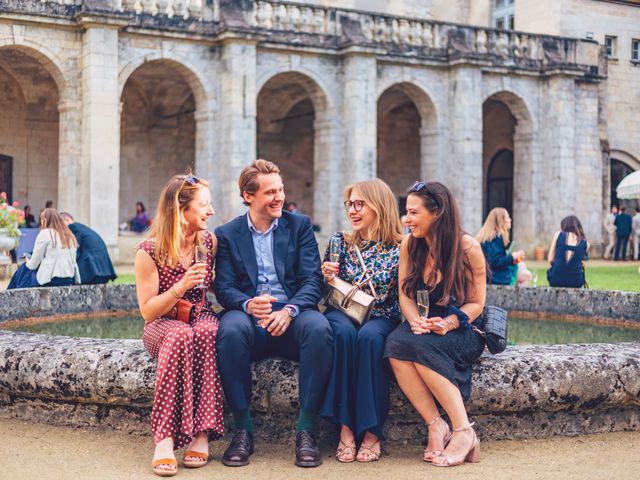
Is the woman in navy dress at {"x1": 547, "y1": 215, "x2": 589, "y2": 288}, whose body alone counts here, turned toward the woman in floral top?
no

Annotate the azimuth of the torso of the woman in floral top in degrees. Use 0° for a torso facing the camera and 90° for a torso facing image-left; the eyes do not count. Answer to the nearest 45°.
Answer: approximately 45°

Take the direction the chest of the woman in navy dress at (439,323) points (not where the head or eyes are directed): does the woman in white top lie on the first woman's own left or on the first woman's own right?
on the first woman's own right

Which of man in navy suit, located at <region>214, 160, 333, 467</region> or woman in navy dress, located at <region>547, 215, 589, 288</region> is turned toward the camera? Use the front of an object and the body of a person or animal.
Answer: the man in navy suit

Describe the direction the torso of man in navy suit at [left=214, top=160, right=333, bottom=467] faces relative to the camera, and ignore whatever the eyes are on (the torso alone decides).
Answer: toward the camera

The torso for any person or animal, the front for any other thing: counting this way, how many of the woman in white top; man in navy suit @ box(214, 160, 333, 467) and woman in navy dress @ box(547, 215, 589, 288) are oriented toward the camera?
1

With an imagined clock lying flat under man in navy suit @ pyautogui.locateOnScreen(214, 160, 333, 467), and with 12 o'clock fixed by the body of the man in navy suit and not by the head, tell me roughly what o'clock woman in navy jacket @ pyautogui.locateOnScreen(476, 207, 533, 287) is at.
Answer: The woman in navy jacket is roughly at 7 o'clock from the man in navy suit.

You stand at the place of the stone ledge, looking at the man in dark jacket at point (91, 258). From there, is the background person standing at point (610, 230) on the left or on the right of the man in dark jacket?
right

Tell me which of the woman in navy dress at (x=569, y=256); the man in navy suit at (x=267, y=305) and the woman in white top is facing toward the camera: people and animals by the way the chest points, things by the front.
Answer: the man in navy suit
